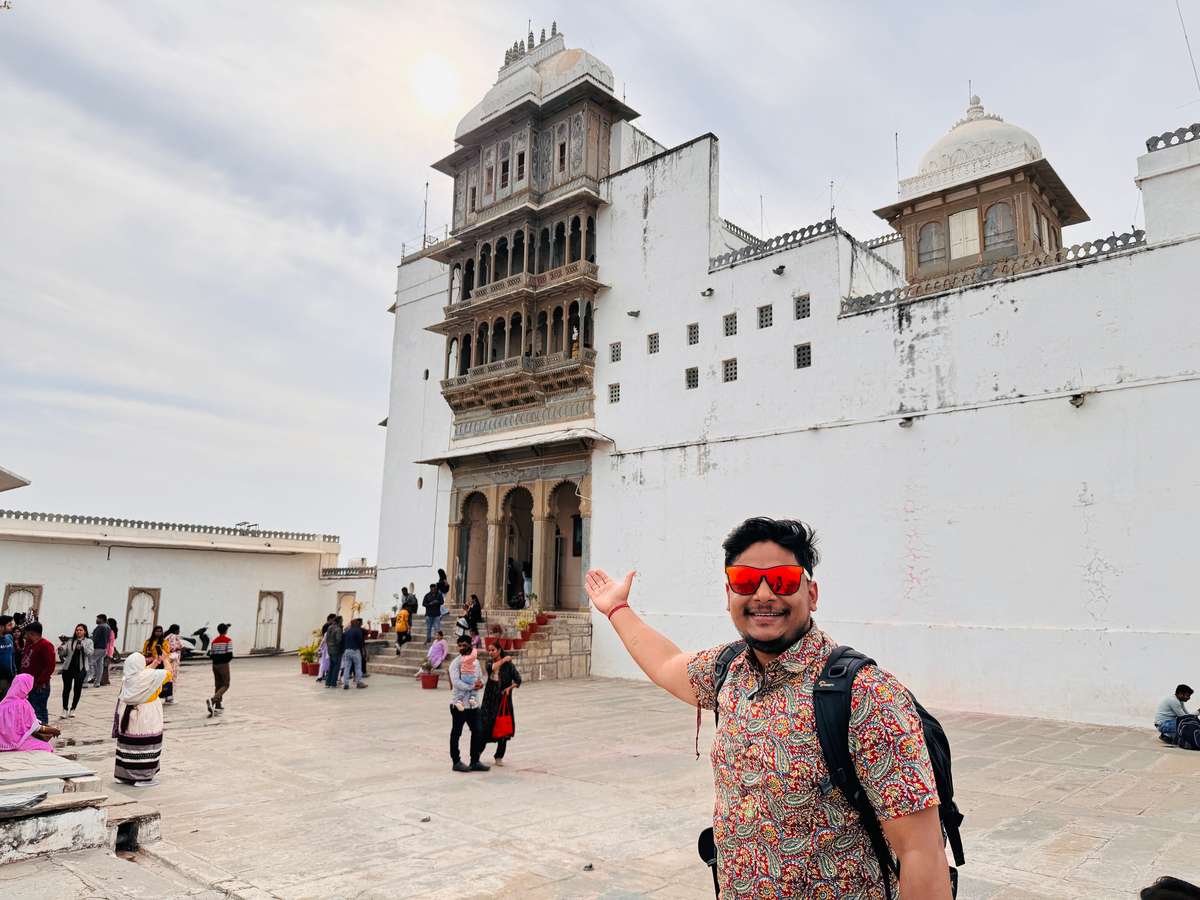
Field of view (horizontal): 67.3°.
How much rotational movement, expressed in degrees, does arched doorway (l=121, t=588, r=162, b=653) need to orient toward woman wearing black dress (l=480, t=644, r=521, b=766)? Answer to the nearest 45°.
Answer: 0° — it already faces them

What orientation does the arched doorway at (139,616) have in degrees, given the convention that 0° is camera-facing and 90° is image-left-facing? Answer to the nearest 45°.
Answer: approximately 0°

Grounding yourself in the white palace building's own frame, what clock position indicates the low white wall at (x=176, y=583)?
The low white wall is roughly at 2 o'clock from the white palace building.

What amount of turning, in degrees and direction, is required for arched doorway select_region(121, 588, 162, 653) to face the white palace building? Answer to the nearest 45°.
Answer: approximately 45° to its left

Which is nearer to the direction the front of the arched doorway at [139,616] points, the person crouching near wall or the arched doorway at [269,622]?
the person crouching near wall

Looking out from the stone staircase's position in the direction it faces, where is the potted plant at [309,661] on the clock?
The potted plant is roughly at 2 o'clock from the stone staircase.
